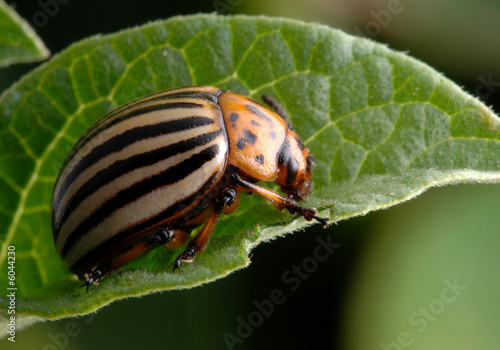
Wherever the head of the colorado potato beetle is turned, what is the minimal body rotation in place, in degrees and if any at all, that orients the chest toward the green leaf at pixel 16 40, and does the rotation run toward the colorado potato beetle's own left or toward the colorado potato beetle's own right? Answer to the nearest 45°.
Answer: approximately 135° to the colorado potato beetle's own left

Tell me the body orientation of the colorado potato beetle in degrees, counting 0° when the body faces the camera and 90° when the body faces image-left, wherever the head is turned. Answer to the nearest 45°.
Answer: approximately 270°
